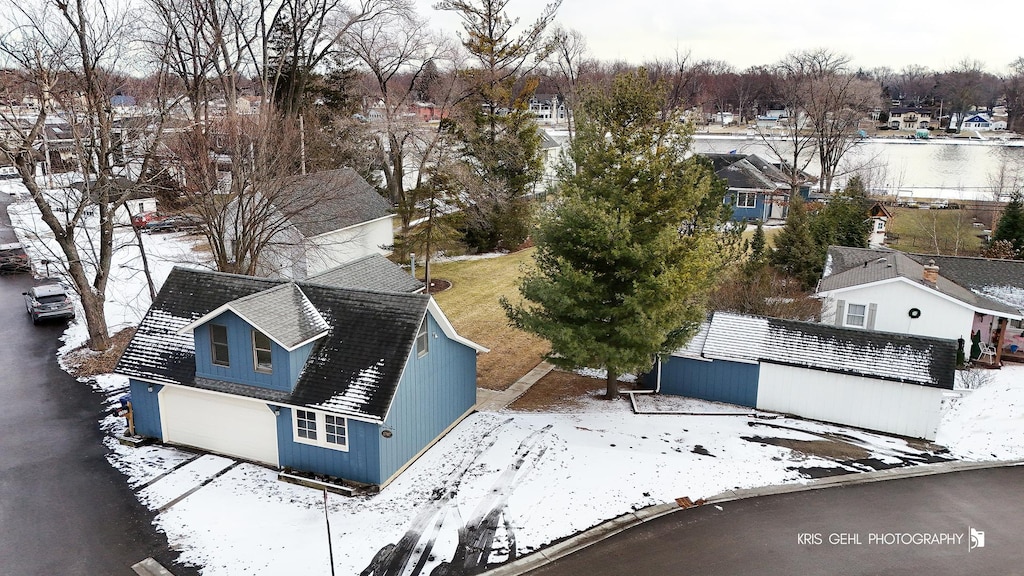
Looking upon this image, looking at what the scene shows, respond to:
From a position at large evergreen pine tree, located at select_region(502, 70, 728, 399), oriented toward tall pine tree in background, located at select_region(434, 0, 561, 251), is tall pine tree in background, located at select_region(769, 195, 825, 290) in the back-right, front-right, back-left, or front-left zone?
front-right

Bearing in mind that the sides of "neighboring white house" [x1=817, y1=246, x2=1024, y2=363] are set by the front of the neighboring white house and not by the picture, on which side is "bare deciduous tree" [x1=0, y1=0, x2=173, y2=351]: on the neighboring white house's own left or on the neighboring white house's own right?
on the neighboring white house's own right

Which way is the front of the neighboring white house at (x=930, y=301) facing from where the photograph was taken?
facing the viewer

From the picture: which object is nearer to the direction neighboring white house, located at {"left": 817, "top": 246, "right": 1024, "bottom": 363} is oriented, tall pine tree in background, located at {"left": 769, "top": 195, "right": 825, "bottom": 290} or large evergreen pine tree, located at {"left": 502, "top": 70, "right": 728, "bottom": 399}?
the large evergreen pine tree

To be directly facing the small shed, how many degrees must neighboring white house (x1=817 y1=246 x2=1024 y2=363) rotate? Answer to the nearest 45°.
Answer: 0° — it already faces it

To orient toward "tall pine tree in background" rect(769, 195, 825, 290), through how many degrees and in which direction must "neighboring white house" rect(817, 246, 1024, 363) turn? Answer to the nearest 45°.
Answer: approximately 135° to its right

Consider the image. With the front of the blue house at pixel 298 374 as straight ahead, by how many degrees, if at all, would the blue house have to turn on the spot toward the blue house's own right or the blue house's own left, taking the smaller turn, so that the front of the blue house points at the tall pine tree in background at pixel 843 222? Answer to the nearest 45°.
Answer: approximately 180°

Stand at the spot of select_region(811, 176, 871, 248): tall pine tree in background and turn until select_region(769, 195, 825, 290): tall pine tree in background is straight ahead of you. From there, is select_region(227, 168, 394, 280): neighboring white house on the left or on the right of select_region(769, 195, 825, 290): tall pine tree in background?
right

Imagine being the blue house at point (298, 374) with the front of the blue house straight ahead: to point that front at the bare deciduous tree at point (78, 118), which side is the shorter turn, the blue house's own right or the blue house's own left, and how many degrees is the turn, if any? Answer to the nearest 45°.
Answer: approximately 90° to the blue house's own right

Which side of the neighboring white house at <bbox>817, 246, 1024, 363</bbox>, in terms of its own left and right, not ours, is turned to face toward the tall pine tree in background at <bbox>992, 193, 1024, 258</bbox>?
back

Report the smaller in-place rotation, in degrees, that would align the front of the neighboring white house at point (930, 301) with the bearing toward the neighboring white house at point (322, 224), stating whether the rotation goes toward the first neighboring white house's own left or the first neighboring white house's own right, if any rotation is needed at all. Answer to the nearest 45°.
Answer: approximately 90° to the first neighboring white house's own right

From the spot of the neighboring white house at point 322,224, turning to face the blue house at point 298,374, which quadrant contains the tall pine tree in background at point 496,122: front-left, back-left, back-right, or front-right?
back-left

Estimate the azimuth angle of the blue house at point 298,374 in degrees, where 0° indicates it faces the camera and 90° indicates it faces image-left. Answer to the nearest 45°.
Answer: approximately 45°

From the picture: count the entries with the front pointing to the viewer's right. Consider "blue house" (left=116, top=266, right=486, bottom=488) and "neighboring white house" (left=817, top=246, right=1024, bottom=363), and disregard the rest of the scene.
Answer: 0

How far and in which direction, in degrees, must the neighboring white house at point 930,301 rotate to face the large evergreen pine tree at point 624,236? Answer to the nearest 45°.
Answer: approximately 45° to its right

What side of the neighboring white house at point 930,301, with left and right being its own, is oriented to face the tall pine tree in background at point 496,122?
right

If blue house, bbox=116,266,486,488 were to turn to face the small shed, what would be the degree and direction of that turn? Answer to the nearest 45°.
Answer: approximately 135° to its left

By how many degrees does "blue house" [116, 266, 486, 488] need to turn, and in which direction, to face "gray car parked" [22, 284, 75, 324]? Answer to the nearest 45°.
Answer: approximately 90° to its right

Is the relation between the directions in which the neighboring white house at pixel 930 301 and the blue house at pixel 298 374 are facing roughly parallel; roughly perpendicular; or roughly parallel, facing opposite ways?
roughly parallel
